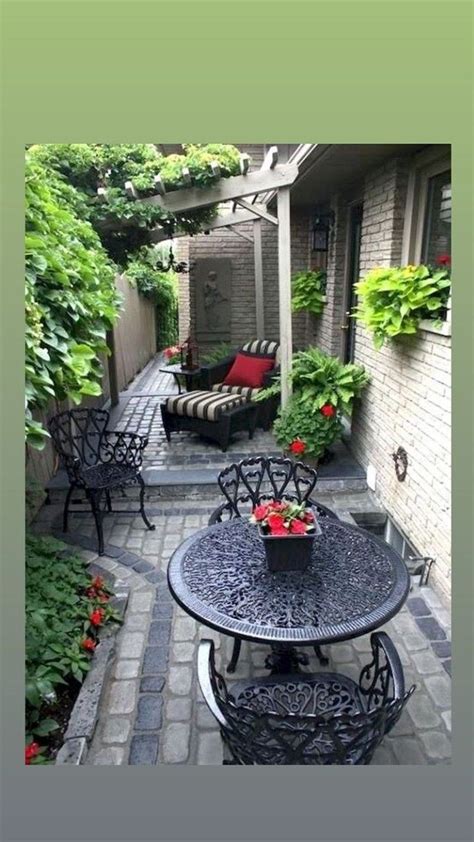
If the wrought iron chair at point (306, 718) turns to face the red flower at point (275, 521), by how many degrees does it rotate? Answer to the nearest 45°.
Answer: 0° — it already faces it

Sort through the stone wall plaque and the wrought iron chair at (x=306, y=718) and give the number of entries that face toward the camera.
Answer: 1

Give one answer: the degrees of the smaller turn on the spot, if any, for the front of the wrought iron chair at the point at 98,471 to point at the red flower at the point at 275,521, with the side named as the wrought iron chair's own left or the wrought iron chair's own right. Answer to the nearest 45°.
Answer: approximately 45° to the wrought iron chair's own right

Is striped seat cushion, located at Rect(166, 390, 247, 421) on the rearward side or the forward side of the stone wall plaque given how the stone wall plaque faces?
on the forward side

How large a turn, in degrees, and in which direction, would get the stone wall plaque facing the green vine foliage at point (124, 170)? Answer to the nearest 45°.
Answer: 0° — it already faces it

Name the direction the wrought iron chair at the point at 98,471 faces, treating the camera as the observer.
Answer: facing the viewer and to the right of the viewer

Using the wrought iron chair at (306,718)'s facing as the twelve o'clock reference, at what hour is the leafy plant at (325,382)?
The leafy plant is roughly at 12 o'clock from the wrought iron chair.

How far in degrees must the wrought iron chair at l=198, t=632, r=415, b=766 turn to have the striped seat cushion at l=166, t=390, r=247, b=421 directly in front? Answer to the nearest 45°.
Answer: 0° — it already faces it

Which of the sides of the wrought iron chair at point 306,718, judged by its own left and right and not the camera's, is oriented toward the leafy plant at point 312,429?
front

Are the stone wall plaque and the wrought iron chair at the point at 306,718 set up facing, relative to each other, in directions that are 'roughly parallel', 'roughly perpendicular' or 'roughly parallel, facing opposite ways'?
roughly parallel, facing opposite ways

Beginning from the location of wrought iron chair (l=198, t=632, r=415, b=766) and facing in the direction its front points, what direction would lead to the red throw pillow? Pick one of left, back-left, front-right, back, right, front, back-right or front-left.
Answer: front

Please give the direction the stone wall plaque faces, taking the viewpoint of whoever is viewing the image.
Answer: facing the viewer

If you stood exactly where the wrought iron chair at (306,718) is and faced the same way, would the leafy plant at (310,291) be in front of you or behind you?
in front

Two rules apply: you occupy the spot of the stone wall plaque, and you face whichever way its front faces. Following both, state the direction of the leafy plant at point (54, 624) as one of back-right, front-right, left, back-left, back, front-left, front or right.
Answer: front

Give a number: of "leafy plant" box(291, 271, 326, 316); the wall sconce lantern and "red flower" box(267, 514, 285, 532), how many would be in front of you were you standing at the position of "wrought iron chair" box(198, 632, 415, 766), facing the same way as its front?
3

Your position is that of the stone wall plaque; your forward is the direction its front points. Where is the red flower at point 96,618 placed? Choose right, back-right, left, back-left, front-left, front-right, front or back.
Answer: front

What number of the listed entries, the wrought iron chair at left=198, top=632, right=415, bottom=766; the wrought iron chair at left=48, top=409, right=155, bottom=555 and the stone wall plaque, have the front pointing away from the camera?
1

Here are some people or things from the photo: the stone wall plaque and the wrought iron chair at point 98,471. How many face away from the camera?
0

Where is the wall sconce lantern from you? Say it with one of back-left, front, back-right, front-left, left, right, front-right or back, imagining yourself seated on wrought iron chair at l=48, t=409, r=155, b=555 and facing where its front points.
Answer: left

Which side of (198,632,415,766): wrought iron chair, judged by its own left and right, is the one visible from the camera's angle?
back
